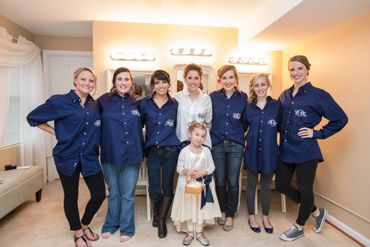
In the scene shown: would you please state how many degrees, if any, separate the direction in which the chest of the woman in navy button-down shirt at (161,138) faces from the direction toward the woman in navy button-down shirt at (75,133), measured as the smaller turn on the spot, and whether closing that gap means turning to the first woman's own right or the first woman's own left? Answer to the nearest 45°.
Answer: approximately 90° to the first woman's own right

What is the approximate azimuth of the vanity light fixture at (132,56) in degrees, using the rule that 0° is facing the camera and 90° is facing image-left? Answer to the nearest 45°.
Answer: approximately 0°

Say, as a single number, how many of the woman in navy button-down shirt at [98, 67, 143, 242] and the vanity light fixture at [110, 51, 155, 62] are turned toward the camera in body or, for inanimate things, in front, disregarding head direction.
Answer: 2

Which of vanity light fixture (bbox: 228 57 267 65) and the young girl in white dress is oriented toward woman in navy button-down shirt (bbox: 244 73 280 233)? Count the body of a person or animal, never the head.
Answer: the vanity light fixture

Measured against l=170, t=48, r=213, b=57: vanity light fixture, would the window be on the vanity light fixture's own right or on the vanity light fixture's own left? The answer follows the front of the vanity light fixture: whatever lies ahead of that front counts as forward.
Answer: on the vanity light fixture's own right
